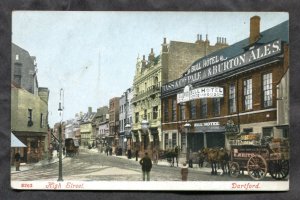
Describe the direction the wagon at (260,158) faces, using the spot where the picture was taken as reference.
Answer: facing to the left of the viewer

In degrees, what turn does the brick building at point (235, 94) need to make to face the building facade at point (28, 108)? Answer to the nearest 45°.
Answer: approximately 45° to its right

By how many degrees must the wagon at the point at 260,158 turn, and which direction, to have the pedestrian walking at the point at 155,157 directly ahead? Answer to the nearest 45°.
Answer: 0° — it already faces them
